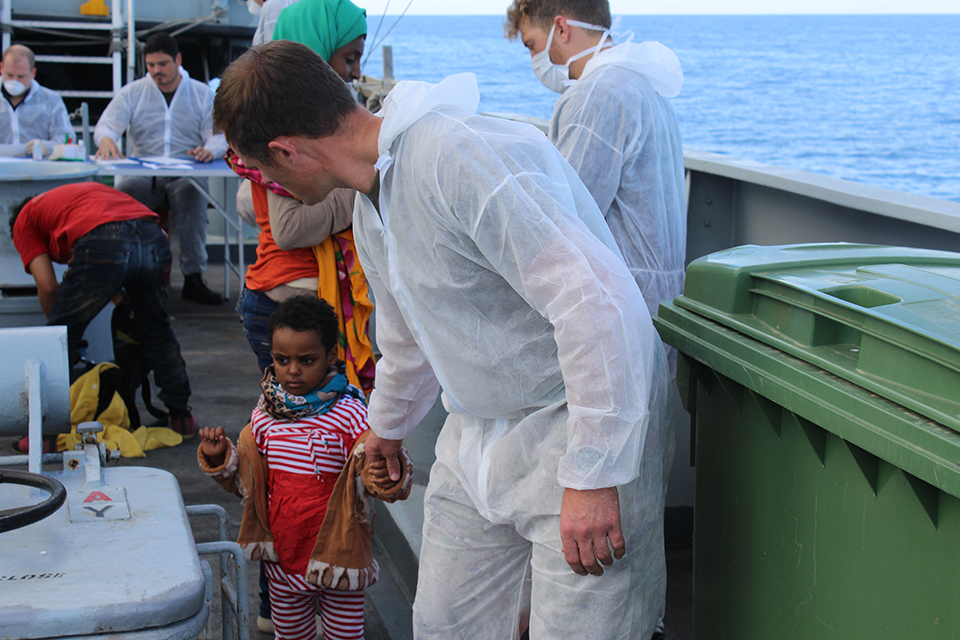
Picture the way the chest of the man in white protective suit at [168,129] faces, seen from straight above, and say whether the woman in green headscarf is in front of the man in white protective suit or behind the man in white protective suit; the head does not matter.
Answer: in front

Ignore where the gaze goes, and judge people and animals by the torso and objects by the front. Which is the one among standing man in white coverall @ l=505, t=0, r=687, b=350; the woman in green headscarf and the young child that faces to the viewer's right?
the woman in green headscarf

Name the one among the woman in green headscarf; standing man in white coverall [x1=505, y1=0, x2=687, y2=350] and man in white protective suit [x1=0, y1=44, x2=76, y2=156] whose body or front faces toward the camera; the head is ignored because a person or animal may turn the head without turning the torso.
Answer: the man in white protective suit

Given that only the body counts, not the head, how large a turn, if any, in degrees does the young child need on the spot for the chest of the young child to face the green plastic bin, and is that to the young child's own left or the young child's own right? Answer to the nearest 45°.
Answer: approximately 45° to the young child's own left

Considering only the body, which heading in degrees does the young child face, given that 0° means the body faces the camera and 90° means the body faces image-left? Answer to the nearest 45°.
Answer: approximately 0°

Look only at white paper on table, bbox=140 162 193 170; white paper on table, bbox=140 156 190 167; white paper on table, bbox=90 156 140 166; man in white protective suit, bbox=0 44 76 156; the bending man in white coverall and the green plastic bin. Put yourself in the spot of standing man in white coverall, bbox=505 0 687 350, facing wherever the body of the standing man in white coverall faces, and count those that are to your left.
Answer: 2

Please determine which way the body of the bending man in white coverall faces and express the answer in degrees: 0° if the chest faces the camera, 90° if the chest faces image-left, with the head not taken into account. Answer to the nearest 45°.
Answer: approximately 45°

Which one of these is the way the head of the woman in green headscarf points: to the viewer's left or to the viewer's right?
to the viewer's right

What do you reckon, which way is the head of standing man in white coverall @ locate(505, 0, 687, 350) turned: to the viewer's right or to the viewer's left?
to the viewer's left

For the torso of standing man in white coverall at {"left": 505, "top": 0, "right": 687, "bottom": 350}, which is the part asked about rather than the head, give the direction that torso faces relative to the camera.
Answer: to the viewer's left
